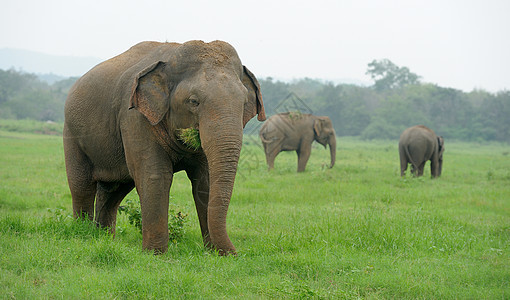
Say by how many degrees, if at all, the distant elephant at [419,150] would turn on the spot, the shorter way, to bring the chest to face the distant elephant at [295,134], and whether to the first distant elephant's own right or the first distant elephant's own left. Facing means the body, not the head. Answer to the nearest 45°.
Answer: approximately 135° to the first distant elephant's own left

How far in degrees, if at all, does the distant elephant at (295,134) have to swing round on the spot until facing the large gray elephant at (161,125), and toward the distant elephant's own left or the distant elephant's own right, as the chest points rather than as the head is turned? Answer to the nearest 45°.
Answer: approximately 90° to the distant elephant's own right

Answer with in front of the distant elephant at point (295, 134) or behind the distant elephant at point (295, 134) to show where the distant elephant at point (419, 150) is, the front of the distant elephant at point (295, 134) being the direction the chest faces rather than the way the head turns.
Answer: in front

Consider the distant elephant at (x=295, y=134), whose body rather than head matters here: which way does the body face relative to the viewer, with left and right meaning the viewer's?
facing to the right of the viewer

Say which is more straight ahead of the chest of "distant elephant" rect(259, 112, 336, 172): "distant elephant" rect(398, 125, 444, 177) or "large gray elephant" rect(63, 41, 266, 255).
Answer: the distant elephant

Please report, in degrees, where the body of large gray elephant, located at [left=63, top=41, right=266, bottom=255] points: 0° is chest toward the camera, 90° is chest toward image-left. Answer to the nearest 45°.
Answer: approximately 315°

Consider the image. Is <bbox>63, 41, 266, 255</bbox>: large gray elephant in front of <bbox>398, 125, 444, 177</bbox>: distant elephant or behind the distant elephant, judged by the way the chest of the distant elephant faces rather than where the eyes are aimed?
behind

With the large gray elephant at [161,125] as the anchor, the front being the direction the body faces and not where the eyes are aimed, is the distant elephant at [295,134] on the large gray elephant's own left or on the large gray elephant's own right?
on the large gray elephant's own left

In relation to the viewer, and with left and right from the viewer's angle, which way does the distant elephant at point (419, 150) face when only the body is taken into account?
facing away from the viewer and to the right of the viewer

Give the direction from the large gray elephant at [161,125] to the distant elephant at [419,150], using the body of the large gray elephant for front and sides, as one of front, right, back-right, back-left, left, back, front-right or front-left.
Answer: left
